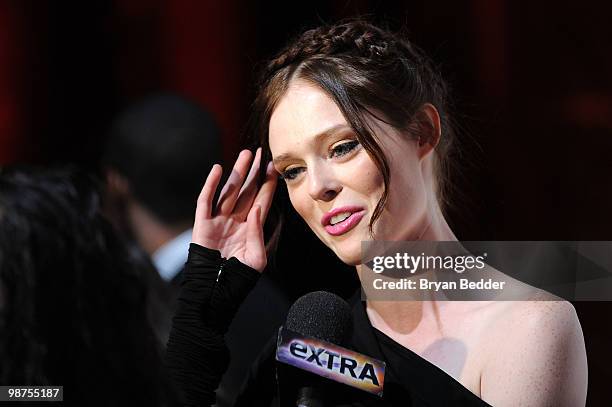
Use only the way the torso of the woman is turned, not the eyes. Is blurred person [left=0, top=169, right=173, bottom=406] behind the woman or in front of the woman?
in front

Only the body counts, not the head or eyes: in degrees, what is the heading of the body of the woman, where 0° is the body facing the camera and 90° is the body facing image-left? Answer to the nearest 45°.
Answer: approximately 45°

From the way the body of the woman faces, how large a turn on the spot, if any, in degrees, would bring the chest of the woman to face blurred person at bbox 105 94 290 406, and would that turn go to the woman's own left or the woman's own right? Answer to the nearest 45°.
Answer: approximately 90° to the woman's own right

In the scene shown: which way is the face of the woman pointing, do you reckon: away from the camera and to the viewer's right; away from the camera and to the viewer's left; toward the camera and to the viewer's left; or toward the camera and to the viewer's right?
toward the camera and to the viewer's left
